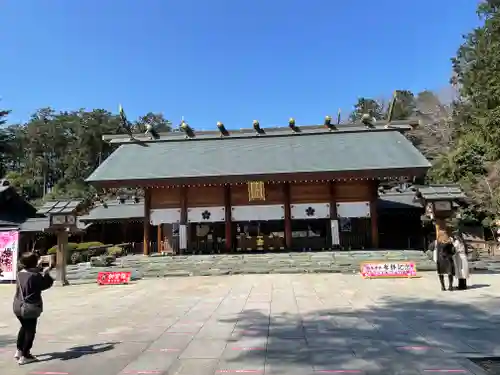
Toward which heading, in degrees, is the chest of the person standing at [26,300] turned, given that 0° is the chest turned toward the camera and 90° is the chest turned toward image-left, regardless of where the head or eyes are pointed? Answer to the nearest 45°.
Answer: approximately 225°

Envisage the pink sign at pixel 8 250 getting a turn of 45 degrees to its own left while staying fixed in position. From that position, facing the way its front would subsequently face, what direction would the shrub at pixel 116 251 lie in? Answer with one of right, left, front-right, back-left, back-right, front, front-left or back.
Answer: left

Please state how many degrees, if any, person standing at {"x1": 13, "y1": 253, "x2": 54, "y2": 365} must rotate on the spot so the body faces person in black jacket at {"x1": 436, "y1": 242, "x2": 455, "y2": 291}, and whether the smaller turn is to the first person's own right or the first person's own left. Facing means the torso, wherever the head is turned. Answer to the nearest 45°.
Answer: approximately 45° to the first person's own right

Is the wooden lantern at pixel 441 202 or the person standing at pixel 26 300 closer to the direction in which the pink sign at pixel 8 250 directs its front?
the person standing

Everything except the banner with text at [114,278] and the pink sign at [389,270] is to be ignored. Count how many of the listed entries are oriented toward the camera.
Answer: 2

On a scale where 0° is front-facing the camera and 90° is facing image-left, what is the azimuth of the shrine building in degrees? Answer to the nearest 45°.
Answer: approximately 0°

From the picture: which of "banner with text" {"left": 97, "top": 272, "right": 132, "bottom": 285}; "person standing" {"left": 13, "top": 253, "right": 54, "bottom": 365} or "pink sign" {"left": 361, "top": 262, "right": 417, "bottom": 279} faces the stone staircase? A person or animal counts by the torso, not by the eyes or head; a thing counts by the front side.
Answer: the person standing
